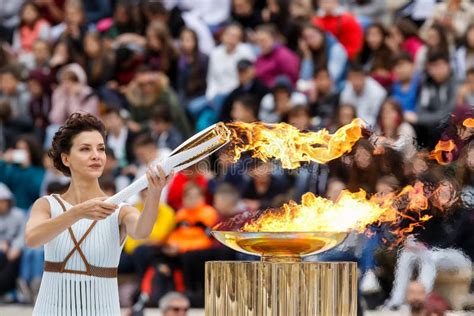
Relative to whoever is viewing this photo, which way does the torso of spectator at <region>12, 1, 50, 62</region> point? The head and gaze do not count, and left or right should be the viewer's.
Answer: facing the viewer

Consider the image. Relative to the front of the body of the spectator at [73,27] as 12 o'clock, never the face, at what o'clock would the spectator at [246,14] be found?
the spectator at [246,14] is roughly at 10 o'clock from the spectator at [73,27].

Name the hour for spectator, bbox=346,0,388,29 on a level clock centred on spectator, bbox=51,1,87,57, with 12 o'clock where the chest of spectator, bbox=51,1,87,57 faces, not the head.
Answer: spectator, bbox=346,0,388,29 is roughly at 10 o'clock from spectator, bbox=51,1,87,57.

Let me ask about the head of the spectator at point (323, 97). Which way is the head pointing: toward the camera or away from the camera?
toward the camera

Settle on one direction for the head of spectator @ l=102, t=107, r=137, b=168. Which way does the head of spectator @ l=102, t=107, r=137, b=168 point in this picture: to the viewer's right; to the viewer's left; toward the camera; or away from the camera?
toward the camera

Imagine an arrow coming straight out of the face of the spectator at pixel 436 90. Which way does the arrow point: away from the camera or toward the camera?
toward the camera

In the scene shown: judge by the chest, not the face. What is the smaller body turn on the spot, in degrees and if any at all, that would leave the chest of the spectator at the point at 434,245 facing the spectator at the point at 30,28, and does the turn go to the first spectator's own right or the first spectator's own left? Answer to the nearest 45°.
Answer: approximately 90° to the first spectator's own right

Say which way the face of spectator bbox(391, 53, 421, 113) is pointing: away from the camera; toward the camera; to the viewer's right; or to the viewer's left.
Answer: toward the camera

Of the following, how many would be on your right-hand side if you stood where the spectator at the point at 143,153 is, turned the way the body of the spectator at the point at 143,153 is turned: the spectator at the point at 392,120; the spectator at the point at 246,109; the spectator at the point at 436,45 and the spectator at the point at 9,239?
1

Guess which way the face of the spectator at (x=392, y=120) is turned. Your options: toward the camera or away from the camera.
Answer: toward the camera

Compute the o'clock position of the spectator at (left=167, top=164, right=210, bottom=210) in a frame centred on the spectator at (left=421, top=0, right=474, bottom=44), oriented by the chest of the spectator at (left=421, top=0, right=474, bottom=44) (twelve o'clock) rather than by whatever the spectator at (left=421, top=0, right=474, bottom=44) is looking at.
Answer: the spectator at (left=167, top=164, right=210, bottom=210) is roughly at 2 o'clock from the spectator at (left=421, top=0, right=474, bottom=44).

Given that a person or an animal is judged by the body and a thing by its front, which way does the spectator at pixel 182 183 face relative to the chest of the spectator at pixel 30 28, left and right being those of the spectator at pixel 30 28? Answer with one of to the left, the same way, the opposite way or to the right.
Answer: the same way

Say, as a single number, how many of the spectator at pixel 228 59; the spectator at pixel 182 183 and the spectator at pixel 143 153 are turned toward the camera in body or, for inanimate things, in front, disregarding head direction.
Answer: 3

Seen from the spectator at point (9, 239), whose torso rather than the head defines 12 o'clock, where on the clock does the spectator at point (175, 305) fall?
the spectator at point (175, 305) is roughly at 11 o'clock from the spectator at point (9, 239).

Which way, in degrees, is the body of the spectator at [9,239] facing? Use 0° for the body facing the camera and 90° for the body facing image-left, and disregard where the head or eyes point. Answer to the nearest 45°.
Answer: approximately 0°

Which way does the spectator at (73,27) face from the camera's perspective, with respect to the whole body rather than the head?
toward the camera

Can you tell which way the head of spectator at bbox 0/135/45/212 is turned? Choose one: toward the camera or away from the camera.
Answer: toward the camera

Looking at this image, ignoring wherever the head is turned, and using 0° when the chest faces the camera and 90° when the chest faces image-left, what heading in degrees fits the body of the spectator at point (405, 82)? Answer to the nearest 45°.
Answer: approximately 0°

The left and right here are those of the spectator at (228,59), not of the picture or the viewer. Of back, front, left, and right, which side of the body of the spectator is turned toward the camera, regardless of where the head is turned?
front

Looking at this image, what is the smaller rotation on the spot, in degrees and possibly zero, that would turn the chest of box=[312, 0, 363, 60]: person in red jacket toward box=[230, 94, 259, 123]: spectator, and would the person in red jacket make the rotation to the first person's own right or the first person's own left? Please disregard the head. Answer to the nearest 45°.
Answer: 0° — they already face them
